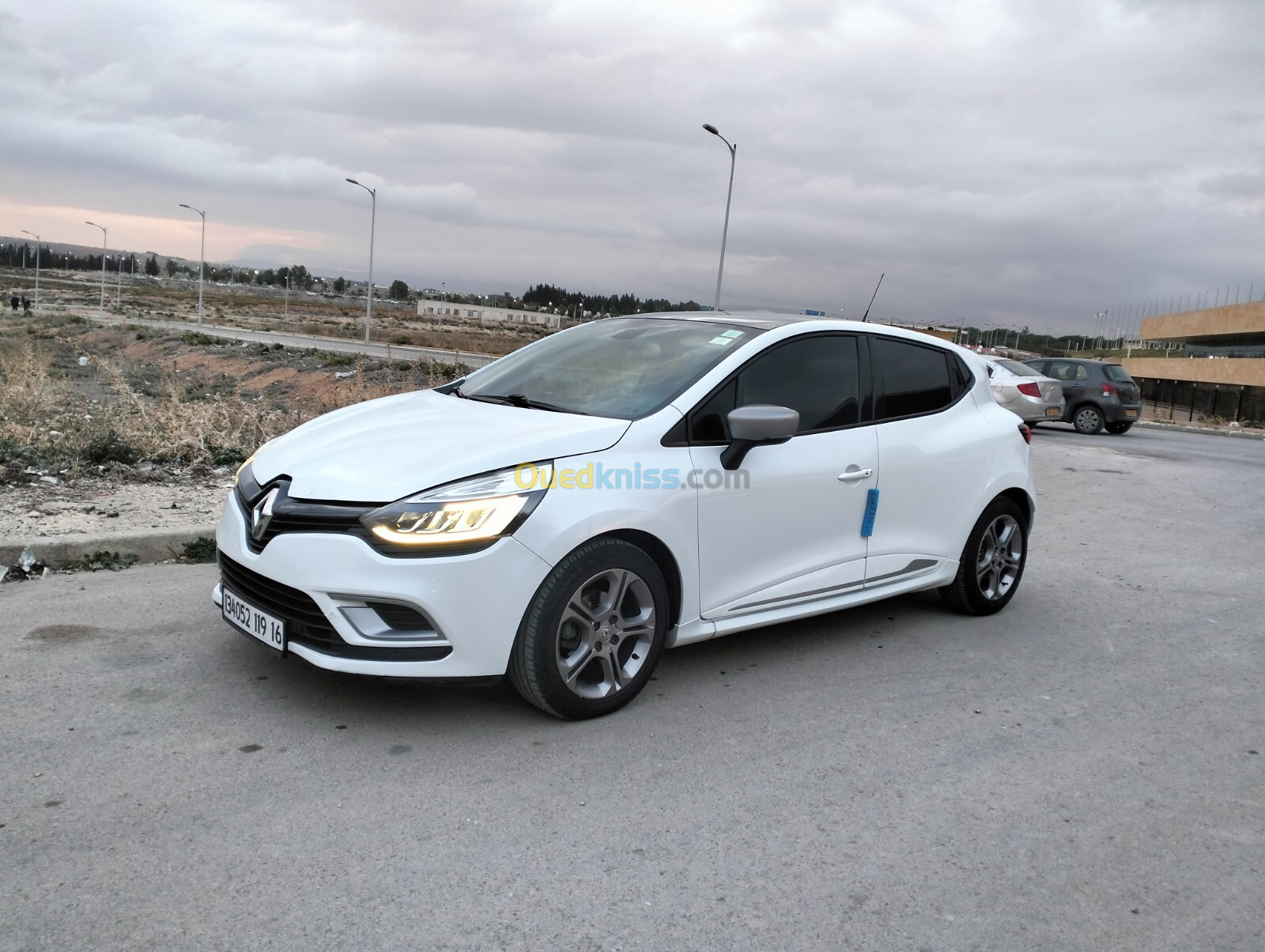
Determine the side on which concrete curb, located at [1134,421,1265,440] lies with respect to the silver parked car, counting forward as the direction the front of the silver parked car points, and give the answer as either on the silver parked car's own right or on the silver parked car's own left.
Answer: on the silver parked car's own right

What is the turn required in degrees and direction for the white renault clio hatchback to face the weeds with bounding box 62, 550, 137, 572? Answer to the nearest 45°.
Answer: approximately 90° to its right

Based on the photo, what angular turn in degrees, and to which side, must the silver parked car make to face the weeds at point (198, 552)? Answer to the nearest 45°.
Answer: approximately 135° to its left

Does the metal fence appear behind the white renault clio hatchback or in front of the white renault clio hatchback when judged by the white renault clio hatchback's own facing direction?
behind

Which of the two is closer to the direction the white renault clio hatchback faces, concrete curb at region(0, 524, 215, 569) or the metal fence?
the concrete curb

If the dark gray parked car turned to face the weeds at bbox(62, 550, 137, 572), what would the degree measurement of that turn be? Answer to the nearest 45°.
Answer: approximately 135° to its left

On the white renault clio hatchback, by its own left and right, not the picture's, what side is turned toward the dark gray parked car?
back

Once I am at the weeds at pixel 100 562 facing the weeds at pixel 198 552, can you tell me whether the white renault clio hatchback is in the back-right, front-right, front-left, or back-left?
front-right

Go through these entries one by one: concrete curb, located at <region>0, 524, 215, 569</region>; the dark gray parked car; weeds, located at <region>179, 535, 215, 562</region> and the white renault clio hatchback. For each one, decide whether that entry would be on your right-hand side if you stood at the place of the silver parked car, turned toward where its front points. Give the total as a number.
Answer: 1

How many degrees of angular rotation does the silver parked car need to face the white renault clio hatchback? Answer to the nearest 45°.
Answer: approximately 135° to its left
